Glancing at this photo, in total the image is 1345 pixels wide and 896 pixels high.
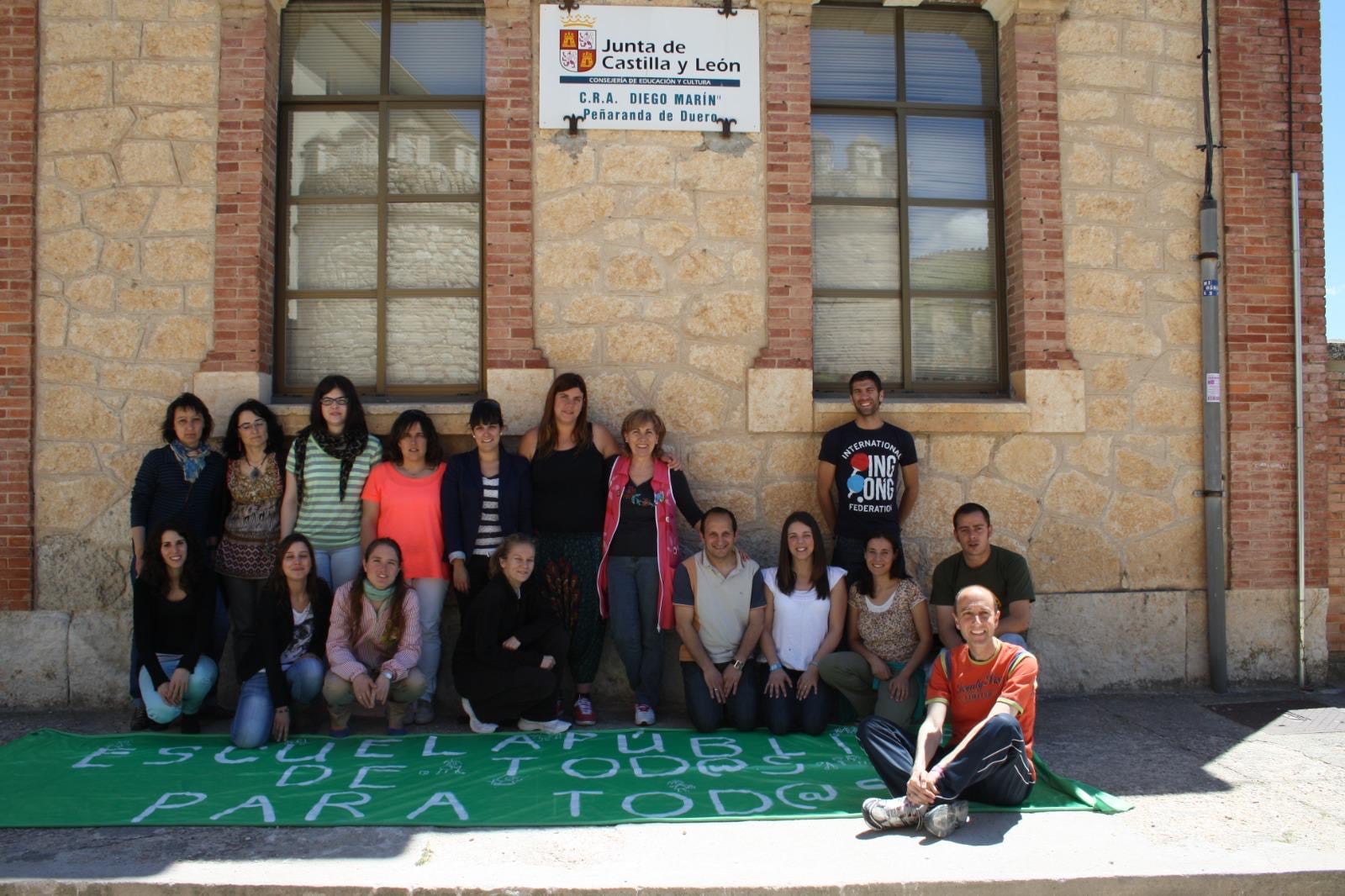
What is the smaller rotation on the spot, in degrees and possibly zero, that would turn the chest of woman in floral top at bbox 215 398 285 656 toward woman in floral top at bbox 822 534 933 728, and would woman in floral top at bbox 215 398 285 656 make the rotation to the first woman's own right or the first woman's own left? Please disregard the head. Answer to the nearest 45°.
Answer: approximately 45° to the first woman's own left

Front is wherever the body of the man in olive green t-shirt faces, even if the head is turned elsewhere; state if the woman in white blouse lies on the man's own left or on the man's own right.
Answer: on the man's own right

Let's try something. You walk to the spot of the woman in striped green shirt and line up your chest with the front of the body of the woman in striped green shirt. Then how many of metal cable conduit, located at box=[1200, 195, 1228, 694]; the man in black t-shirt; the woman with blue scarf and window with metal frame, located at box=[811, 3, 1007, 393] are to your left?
3

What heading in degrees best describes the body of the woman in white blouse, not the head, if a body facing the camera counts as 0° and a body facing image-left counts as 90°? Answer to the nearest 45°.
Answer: approximately 0°

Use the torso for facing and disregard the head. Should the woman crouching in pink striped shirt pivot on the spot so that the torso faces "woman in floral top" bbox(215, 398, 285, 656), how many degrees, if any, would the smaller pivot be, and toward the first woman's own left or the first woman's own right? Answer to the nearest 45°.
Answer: approximately 135° to the first woman's own right

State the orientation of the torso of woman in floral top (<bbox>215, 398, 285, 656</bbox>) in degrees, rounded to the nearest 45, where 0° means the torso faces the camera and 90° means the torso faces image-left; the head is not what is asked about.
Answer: approximately 0°
